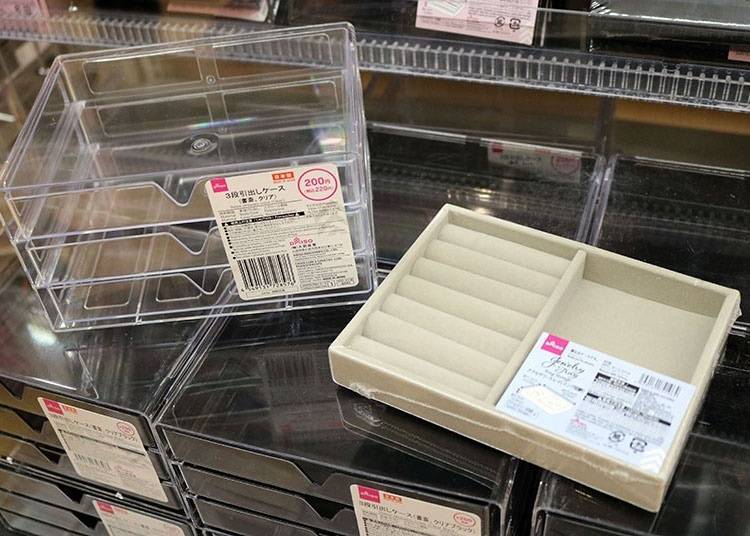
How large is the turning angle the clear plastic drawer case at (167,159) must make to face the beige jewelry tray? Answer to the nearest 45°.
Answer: approximately 45° to its left

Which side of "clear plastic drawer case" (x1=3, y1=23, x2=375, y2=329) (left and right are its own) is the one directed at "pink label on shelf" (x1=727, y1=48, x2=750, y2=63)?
left

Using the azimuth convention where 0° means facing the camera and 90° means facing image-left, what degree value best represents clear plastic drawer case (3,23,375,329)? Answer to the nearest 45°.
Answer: approximately 0°
